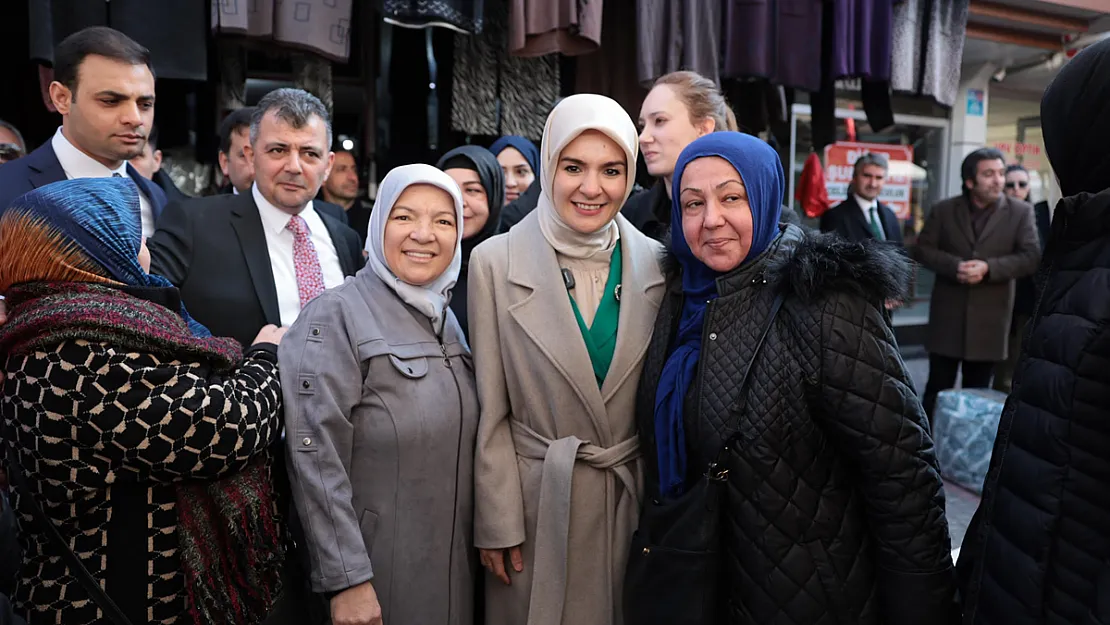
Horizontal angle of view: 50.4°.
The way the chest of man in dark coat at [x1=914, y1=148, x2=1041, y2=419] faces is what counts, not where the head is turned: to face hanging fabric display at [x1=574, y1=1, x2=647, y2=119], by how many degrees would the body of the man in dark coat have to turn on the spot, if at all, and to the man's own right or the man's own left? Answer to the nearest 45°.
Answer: approximately 45° to the man's own right

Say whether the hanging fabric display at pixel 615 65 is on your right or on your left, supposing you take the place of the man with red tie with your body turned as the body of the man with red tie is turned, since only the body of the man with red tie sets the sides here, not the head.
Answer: on your left

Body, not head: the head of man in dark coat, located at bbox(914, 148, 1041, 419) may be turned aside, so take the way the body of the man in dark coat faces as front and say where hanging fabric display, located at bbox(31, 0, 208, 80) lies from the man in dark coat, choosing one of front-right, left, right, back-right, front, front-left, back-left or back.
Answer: front-right

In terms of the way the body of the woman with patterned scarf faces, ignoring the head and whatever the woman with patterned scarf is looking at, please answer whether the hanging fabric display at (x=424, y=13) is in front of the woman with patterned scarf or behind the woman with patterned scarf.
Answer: in front

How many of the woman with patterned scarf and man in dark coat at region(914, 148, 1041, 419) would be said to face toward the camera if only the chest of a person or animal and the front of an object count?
1

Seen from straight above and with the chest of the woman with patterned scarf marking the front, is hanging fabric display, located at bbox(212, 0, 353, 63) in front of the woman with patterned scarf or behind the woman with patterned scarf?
in front

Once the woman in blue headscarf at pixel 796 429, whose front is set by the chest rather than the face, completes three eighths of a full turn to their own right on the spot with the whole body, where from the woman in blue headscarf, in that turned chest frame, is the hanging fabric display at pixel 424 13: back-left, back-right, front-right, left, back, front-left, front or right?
front-left

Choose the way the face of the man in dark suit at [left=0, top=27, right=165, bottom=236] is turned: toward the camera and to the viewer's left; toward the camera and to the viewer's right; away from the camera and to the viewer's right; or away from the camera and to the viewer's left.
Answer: toward the camera and to the viewer's right

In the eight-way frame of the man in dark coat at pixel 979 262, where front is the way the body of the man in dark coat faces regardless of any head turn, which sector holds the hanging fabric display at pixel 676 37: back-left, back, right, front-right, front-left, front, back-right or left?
front-right

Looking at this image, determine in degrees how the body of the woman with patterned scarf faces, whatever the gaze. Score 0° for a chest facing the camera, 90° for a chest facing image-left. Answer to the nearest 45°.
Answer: approximately 225°

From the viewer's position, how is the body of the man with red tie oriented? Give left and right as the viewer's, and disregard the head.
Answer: facing the viewer and to the right of the viewer
